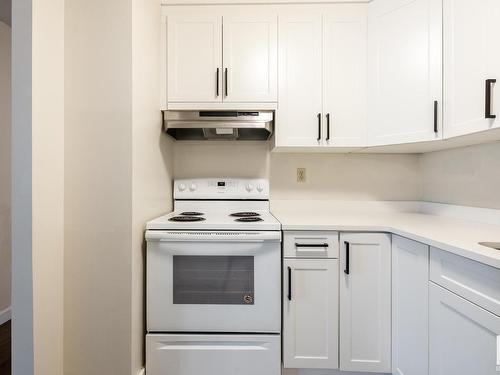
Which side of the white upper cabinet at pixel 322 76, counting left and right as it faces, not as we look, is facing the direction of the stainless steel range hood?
right

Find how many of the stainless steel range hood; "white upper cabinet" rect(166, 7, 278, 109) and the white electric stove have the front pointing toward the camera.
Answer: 3

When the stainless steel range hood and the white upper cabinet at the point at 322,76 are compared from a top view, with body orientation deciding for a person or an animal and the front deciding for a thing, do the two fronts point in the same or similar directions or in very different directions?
same or similar directions

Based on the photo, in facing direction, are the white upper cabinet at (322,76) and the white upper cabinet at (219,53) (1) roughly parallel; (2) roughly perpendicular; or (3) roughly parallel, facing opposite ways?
roughly parallel

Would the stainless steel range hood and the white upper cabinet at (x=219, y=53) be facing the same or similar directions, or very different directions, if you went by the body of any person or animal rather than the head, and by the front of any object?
same or similar directions

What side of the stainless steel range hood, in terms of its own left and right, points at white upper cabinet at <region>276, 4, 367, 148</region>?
left

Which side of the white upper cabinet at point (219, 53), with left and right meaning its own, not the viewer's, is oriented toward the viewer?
front

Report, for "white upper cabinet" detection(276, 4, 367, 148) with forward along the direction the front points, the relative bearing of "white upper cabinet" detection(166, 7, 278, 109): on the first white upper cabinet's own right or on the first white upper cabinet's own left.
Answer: on the first white upper cabinet's own right

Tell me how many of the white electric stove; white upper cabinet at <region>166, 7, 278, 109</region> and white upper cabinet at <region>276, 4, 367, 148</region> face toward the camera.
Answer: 3

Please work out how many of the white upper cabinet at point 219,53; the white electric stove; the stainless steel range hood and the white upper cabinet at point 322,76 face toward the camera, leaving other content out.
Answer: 4
